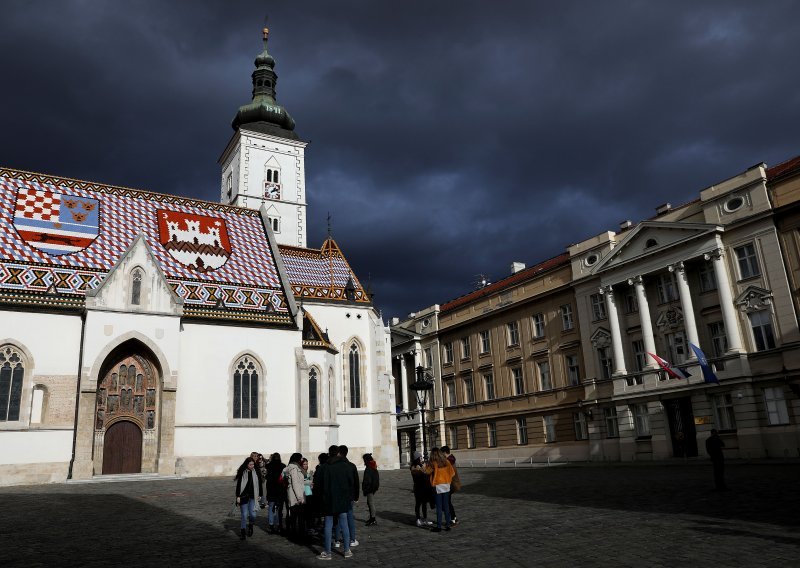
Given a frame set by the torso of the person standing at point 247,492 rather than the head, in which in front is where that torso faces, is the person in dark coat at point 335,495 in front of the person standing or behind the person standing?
in front

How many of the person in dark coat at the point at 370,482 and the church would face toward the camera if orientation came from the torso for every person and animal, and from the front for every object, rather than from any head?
1

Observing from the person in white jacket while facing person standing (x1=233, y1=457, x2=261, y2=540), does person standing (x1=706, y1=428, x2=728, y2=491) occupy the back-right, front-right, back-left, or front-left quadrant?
back-right

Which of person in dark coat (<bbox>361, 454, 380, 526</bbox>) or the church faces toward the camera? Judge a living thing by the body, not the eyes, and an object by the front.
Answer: the church

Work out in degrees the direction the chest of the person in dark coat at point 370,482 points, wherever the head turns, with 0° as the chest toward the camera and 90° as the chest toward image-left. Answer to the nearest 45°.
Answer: approximately 90°

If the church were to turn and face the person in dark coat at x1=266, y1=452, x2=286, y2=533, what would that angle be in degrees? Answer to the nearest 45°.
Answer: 0° — it already faces them

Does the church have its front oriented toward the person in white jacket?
yes

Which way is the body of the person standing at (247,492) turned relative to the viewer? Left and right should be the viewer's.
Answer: facing the viewer and to the right of the viewer

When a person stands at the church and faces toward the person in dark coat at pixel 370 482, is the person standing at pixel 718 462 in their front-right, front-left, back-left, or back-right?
front-left

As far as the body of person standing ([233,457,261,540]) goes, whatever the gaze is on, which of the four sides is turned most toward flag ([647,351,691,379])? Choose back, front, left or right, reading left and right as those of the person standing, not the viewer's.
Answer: left

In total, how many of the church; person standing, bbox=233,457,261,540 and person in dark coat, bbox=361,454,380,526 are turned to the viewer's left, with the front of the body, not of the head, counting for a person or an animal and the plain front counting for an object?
1

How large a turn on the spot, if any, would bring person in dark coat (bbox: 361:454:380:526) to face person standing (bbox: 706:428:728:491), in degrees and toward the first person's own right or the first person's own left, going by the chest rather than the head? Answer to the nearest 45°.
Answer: approximately 180°

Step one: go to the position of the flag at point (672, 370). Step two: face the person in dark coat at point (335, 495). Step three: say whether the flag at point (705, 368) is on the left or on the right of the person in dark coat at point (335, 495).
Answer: left

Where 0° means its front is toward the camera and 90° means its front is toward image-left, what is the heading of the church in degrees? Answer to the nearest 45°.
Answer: approximately 0°

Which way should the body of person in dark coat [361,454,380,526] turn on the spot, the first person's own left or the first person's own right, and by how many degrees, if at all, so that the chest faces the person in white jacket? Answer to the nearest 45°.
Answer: approximately 45° to the first person's own left
